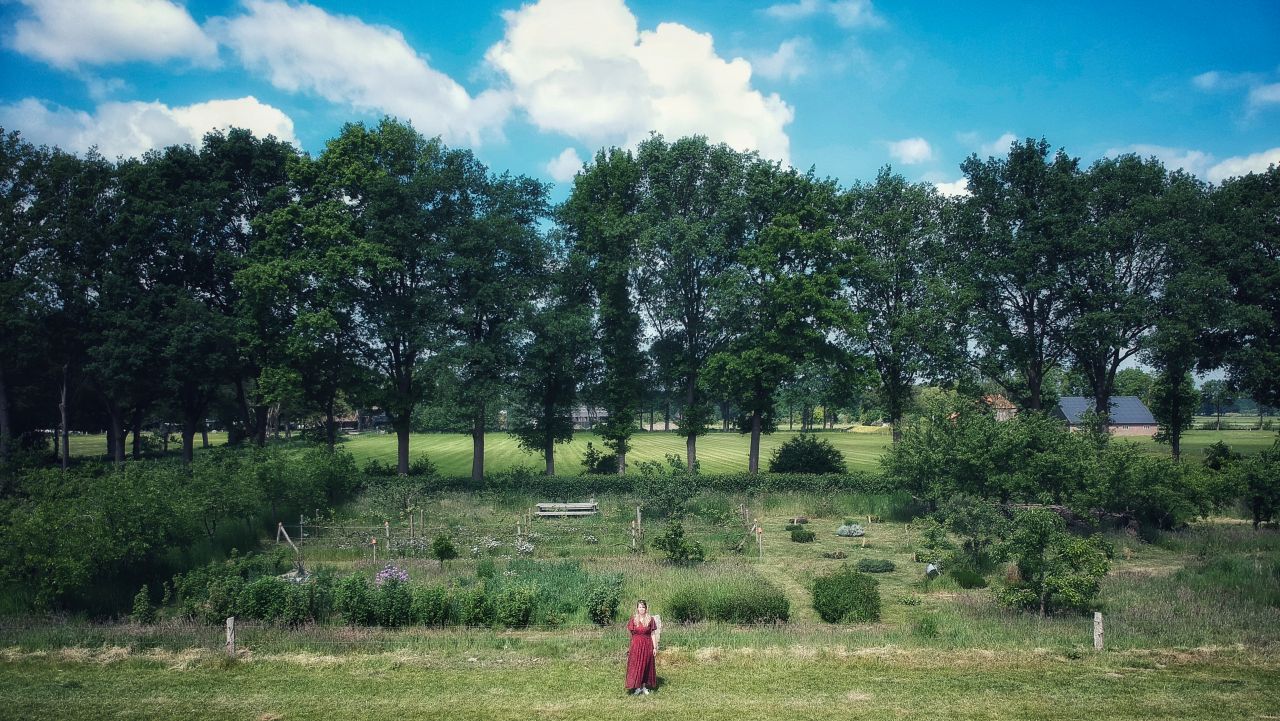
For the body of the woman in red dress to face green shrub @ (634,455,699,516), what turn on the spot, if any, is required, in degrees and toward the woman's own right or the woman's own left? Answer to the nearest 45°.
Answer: approximately 180°

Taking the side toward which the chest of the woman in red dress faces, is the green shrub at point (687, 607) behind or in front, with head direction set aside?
behind

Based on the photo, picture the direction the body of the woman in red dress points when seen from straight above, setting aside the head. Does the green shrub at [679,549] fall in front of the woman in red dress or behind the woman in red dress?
behind

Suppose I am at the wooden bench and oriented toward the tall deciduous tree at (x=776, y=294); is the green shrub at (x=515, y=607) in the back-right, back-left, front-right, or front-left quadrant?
back-right

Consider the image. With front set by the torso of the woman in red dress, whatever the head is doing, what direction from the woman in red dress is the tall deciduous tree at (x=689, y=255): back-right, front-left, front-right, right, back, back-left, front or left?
back

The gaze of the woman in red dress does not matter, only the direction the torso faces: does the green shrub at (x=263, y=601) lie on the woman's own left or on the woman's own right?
on the woman's own right

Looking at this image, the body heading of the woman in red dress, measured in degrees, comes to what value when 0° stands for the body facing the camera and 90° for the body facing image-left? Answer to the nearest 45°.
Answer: approximately 0°

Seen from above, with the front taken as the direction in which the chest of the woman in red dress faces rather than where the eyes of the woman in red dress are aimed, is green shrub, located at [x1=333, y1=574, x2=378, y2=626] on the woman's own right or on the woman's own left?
on the woman's own right

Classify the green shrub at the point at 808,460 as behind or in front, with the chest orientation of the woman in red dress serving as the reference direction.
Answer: behind

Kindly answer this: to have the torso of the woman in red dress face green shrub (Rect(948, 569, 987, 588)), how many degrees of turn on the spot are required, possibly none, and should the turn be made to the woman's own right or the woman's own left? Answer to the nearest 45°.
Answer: approximately 135° to the woman's own left

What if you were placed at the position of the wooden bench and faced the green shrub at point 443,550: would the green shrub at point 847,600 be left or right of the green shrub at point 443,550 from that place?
left

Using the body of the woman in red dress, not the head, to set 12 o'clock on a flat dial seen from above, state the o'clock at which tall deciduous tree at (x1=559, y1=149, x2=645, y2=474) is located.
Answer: The tall deciduous tree is roughly at 6 o'clock from the woman in red dress.

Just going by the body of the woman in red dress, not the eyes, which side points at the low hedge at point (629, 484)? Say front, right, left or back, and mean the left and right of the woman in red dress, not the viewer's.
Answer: back

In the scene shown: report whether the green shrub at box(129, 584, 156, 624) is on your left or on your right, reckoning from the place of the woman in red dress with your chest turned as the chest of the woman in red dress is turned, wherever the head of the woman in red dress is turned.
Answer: on your right

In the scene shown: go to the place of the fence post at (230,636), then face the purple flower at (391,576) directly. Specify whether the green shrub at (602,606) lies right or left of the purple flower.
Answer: right

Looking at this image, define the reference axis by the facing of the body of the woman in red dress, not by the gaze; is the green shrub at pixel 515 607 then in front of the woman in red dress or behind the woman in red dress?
behind
